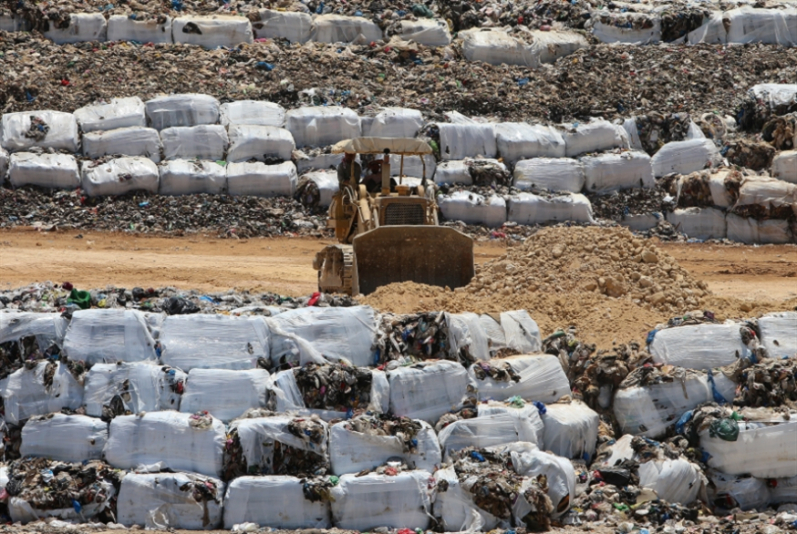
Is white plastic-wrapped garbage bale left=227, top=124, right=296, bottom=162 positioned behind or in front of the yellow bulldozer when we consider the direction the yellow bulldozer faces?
behind

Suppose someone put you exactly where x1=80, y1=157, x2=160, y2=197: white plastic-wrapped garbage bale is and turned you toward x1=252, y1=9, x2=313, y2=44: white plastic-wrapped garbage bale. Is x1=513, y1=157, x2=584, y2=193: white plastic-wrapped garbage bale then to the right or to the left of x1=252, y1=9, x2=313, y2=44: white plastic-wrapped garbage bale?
right

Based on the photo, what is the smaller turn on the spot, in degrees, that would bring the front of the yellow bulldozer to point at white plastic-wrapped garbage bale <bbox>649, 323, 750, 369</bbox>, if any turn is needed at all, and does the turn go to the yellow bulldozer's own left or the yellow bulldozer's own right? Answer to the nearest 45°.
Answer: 0° — it already faces it

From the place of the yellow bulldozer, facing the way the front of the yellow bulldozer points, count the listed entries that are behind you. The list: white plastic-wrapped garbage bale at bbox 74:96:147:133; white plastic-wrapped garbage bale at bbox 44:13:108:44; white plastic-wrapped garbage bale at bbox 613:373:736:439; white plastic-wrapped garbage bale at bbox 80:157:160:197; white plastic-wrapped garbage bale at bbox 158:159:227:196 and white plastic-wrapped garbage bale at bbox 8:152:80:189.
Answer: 5

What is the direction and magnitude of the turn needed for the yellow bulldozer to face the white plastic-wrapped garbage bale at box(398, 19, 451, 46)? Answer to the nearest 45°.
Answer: approximately 135° to its left

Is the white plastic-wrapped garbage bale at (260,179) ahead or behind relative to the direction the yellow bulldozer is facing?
behind

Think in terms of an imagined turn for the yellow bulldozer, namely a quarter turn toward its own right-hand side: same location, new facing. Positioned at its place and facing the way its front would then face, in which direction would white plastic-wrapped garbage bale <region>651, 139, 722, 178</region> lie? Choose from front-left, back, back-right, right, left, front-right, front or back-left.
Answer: back

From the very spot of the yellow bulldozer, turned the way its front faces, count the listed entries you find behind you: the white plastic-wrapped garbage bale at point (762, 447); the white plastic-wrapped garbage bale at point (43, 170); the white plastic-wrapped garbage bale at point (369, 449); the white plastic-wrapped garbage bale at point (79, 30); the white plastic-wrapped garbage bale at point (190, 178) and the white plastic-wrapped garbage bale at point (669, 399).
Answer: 3

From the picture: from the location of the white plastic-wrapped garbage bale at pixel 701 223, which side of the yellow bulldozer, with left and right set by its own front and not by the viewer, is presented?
left

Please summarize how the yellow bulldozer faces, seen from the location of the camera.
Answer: facing the viewer and to the right of the viewer

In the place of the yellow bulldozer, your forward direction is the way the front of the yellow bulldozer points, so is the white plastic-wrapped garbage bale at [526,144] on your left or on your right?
on your left

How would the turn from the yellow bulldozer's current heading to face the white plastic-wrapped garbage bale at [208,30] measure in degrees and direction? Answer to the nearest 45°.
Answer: approximately 135° to its left

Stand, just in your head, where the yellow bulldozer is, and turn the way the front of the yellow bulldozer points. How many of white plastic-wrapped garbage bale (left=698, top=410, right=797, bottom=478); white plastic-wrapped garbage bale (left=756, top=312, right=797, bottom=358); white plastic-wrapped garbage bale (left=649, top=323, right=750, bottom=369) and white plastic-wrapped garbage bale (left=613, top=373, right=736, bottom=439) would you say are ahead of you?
4

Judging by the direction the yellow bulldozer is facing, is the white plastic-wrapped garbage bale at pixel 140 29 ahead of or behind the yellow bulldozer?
behind

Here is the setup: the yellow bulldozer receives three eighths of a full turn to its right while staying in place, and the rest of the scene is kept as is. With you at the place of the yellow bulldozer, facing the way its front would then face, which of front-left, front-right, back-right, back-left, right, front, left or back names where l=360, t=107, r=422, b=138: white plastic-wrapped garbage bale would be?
right

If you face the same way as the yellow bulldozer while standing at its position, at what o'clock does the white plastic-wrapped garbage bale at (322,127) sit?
The white plastic-wrapped garbage bale is roughly at 7 o'clock from the yellow bulldozer.

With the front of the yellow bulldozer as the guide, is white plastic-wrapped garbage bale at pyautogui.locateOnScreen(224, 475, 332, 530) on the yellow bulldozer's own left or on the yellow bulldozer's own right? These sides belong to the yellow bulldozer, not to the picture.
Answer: on the yellow bulldozer's own right

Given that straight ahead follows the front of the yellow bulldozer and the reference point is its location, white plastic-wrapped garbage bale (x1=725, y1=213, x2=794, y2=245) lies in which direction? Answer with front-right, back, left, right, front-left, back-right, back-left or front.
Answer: left

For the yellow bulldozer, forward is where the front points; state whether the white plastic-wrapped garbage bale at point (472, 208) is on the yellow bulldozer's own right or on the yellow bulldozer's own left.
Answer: on the yellow bulldozer's own left

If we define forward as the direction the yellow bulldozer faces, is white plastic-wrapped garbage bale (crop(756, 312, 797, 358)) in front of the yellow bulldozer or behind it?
in front

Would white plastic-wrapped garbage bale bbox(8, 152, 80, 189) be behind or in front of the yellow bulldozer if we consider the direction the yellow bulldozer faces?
behind
